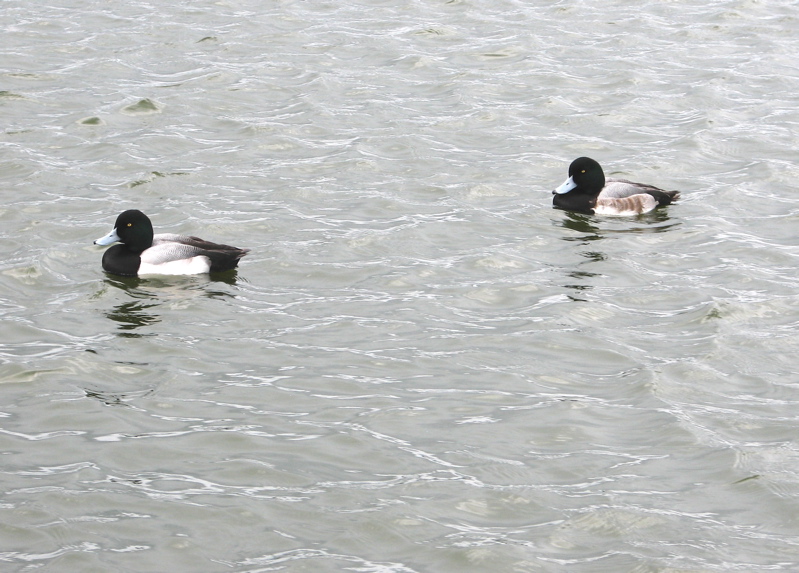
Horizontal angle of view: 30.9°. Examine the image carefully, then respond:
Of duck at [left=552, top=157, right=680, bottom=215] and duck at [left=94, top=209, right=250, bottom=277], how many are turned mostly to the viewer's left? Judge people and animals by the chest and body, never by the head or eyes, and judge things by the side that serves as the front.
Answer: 2

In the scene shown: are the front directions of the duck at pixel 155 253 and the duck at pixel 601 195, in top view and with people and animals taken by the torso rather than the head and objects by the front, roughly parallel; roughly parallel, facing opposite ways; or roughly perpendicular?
roughly parallel

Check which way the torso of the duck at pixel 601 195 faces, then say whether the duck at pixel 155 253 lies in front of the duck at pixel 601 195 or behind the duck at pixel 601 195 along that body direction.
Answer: in front

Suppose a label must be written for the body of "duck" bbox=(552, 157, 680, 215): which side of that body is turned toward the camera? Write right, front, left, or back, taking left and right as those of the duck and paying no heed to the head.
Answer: left

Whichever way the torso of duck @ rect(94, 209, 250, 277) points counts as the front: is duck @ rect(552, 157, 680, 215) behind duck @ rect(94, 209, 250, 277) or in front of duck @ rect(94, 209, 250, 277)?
behind

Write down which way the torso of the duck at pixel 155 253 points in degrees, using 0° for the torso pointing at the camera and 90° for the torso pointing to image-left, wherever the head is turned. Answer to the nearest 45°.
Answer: approximately 90°
